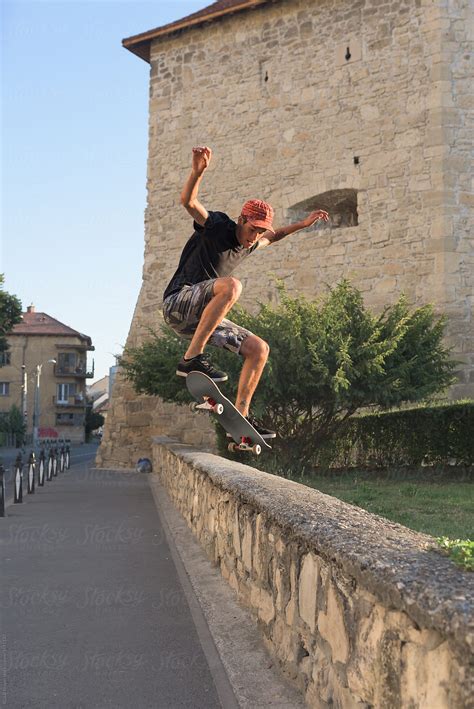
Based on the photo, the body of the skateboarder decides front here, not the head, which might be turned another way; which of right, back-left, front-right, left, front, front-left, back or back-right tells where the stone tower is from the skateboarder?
back-left

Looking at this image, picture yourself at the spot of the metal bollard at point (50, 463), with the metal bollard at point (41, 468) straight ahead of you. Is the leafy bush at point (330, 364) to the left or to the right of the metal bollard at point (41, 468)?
left

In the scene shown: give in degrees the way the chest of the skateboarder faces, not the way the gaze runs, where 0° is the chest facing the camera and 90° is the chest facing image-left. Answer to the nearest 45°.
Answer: approximately 315°

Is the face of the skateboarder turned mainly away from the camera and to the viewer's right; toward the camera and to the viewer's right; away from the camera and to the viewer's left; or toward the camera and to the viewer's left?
toward the camera and to the viewer's right

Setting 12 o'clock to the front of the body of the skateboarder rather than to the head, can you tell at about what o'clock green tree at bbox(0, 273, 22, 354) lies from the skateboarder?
The green tree is roughly at 7 o'clock from the skateboarder.

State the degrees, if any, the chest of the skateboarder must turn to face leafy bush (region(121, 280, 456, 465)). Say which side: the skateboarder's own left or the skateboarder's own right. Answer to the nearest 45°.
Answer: approximately 135° to the skateboarder's own left
